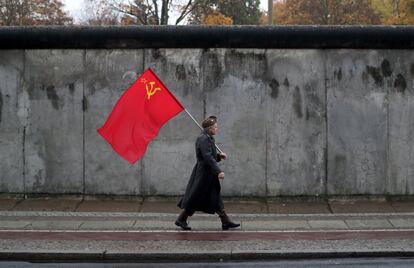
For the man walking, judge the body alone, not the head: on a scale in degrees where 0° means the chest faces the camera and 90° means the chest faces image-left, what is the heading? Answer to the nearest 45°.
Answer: approximately 270°
